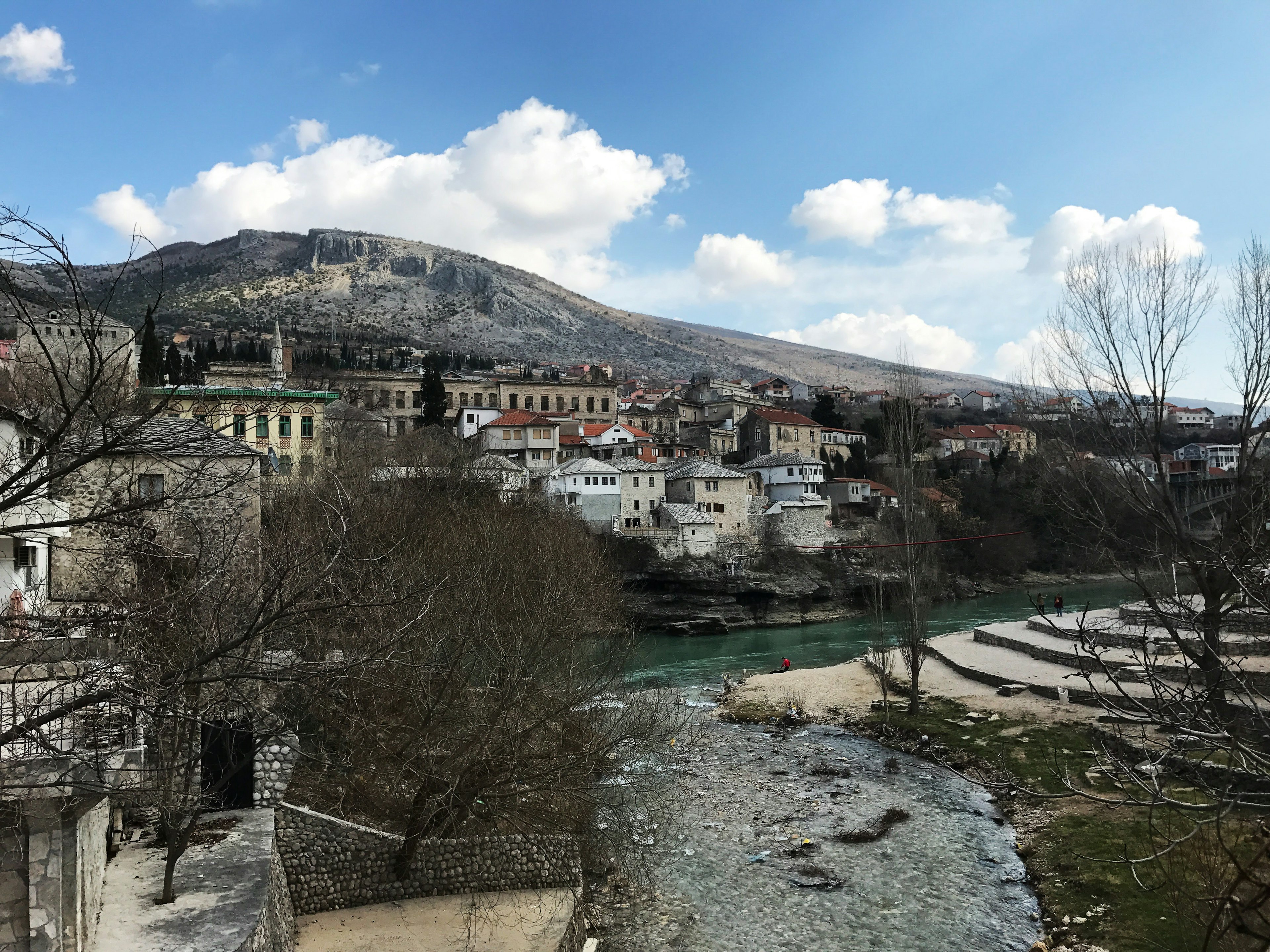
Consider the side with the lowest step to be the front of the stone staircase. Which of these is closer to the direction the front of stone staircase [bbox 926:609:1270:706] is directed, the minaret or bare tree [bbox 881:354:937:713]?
the bare tree

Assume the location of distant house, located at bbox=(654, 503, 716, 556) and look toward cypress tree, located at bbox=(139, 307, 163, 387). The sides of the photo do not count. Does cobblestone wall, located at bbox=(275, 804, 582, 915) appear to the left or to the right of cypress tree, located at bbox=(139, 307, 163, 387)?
left

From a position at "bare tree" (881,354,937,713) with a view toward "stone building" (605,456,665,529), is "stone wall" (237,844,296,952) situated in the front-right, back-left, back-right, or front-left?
back-left

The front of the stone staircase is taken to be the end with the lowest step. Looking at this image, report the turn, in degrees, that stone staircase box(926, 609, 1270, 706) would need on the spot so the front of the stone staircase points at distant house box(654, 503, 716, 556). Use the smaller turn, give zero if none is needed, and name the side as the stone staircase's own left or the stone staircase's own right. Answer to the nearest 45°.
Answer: approximately 90° to the stone staircase's own right

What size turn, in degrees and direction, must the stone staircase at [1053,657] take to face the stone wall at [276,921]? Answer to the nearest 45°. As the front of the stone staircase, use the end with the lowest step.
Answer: approximately 45° to its left

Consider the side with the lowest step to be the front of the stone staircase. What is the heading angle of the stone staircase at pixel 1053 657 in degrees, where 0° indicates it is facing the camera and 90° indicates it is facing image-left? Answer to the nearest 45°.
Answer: approximately 45°

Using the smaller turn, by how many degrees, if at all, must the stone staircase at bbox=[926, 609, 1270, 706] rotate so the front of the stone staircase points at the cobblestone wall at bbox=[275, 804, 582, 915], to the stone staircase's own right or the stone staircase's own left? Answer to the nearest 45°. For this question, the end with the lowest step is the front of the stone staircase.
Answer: approximately 45° to the stone staircase's own left

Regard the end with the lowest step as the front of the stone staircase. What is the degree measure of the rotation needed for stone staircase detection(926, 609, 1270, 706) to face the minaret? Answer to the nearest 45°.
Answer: approximately 45° to its right

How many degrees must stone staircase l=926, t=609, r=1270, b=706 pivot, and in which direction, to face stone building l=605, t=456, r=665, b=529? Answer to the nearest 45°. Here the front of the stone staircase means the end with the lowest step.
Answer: approximately 90° to its right
